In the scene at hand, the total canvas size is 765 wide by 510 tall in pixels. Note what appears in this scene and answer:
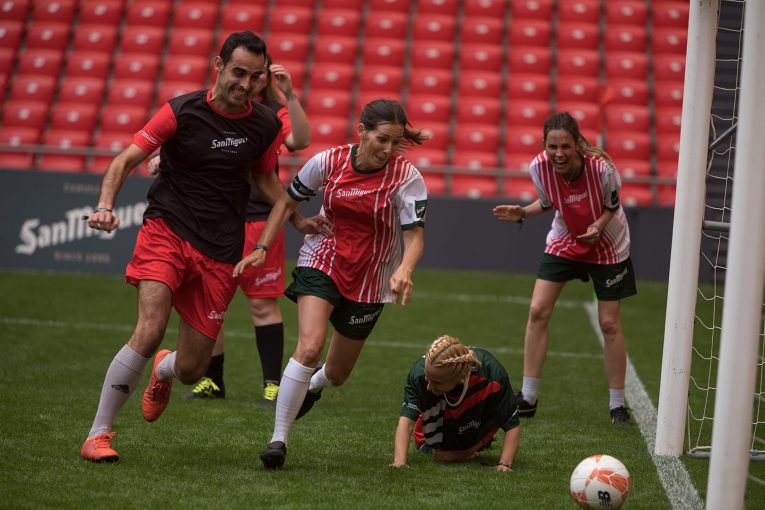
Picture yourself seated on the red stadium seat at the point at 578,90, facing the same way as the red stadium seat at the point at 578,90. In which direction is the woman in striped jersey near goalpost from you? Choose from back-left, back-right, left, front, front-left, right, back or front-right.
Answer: front

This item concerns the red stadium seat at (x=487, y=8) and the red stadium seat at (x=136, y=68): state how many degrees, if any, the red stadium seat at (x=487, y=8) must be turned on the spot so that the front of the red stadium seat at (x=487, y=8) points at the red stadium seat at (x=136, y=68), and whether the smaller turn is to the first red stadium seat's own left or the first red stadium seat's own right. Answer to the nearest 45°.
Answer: approximately 90° to the first red stadium seat's own right

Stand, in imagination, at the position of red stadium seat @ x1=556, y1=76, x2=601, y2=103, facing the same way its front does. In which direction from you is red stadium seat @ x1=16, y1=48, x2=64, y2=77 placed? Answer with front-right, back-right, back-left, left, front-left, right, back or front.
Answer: right

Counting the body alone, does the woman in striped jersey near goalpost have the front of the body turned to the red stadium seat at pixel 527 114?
no

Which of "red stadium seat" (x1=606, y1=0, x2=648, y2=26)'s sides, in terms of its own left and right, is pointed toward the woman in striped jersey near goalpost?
front

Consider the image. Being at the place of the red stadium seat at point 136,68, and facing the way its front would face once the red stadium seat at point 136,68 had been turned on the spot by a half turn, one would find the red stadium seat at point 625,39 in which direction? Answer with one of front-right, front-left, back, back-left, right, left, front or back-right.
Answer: right

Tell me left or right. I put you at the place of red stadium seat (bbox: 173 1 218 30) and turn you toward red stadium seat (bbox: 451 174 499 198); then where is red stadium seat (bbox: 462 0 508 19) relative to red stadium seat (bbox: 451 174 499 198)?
left

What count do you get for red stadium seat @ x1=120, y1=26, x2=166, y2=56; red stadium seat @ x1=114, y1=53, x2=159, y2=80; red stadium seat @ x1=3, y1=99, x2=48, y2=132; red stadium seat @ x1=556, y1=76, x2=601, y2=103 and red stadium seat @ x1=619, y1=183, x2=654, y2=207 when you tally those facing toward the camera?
5

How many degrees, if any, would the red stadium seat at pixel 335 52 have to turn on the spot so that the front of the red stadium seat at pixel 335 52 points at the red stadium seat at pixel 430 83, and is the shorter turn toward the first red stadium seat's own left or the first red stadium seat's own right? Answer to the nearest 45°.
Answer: approximately 45° to the first red stadium seat's own left

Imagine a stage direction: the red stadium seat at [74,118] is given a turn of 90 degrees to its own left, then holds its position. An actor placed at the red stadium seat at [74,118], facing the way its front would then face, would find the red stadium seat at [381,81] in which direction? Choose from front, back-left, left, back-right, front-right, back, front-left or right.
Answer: front

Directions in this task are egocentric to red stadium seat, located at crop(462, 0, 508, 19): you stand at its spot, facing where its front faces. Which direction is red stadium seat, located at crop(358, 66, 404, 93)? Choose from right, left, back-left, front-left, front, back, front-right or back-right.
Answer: front-right

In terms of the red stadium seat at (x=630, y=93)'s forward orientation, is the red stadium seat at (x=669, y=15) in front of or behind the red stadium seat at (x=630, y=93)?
behind

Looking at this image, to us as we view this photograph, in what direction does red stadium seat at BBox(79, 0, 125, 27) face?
facing the viewer

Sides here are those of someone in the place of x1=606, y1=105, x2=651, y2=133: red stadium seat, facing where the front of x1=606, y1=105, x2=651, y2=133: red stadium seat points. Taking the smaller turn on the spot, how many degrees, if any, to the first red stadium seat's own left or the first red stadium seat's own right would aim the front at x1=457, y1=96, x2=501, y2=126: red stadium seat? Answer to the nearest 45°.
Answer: approximately 90° to the first red stadium seat's own right

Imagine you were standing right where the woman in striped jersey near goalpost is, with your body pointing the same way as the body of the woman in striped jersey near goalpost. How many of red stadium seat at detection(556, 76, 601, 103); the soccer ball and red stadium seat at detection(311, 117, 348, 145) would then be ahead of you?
1

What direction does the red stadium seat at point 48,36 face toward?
toward the camera

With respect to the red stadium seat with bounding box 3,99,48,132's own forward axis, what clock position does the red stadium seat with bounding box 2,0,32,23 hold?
the red stadium seat with bounding box 2,0,32,23 is roughly at 6 o'clock from the red stadium seat with bounding box 3,99,48,132.

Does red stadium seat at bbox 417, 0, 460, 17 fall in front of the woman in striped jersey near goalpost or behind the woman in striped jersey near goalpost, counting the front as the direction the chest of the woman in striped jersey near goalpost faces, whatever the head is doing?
behind

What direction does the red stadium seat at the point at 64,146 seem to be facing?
toward the camera
